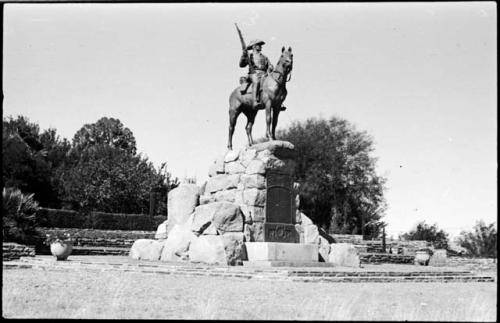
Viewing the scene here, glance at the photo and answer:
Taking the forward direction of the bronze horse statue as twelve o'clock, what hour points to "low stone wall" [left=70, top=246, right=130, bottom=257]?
The low stone wall is roughly at 6 o'clock from the bronze horse statue.

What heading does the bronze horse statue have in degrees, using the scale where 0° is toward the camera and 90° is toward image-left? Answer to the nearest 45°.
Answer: approximately 315°

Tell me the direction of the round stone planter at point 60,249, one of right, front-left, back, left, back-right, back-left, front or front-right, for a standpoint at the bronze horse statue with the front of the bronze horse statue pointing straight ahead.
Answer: back-right

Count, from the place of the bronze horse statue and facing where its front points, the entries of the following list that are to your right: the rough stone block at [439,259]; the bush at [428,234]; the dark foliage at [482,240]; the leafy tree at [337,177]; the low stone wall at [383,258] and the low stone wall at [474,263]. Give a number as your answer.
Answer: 0

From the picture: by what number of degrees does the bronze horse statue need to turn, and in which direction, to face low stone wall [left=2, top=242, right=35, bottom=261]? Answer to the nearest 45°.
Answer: approximately 135° to its right

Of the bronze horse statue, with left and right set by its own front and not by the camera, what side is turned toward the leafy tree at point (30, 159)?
back

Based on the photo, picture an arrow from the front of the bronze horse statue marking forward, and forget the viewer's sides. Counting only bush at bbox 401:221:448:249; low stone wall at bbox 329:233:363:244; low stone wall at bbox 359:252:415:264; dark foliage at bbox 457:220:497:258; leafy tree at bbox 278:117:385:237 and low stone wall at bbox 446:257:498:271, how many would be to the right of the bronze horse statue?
0

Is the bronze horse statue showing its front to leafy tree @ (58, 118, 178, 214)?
no

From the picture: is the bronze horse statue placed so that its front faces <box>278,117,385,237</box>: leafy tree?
no

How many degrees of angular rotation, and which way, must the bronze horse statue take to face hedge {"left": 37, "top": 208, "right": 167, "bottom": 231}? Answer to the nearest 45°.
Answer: approximately 180°

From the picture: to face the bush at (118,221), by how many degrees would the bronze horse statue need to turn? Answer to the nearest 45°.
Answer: approximately 180°

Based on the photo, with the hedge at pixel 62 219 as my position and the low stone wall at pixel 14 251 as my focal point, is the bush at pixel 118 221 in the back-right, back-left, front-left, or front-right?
back-left
